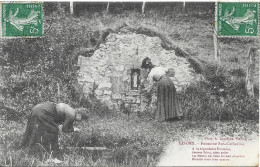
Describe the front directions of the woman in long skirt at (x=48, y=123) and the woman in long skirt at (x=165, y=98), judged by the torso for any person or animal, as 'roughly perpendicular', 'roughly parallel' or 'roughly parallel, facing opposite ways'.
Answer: roughly parallel, facing opposite ways

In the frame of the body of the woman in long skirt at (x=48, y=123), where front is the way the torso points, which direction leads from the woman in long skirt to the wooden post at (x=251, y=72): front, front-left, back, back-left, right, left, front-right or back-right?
front

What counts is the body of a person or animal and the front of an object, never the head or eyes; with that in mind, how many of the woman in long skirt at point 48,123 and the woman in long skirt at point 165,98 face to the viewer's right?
1

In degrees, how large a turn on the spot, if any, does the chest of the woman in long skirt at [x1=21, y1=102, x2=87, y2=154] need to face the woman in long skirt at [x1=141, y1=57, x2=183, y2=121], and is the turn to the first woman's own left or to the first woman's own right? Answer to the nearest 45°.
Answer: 0° — they already face them

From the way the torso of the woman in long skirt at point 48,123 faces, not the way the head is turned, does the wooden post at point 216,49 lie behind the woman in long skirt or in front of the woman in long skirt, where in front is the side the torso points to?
in front

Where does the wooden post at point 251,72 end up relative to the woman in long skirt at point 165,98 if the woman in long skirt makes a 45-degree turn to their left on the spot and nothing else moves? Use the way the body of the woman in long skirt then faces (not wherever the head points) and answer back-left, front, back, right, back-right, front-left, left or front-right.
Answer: back-left

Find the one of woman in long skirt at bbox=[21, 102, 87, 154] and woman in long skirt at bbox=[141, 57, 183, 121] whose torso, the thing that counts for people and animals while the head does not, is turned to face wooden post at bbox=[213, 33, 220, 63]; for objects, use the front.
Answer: woman in long skirt at bbox=[21, 102, 87, 154]

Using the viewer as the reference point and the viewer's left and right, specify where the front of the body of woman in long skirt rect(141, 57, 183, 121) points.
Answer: facing to the left of the viewer

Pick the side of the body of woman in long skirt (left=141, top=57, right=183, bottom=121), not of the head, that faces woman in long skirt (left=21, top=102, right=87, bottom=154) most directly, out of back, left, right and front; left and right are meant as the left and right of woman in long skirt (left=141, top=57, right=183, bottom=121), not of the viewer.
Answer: front

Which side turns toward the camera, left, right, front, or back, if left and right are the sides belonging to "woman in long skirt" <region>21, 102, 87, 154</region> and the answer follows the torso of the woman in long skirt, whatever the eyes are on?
right
